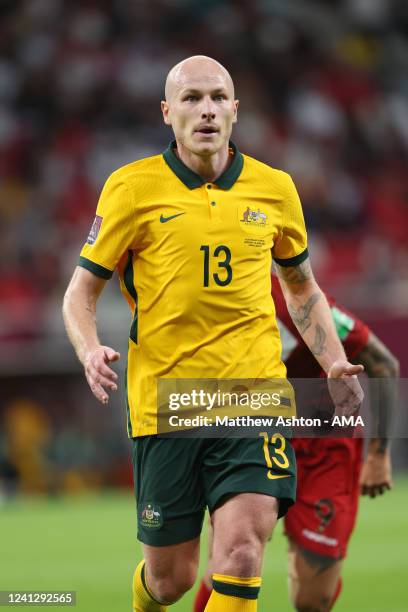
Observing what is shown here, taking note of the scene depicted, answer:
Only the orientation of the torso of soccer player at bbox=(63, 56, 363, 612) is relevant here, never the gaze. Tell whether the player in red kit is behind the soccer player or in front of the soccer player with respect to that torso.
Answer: behind

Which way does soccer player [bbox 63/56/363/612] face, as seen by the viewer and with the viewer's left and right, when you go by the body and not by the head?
facing the viewer
